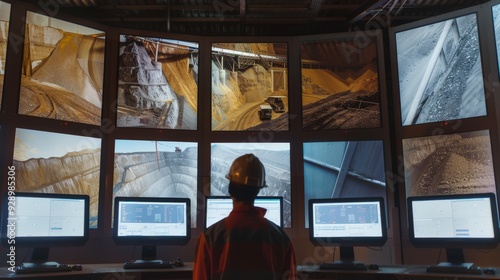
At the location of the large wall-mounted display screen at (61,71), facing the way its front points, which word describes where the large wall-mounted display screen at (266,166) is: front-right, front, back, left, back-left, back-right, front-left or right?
front-left

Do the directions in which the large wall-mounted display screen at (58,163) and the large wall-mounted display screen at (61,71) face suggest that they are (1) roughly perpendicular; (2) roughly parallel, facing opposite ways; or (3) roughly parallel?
roughly parallel

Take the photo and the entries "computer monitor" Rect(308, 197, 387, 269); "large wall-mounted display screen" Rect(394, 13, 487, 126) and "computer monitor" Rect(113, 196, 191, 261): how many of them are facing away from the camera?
0

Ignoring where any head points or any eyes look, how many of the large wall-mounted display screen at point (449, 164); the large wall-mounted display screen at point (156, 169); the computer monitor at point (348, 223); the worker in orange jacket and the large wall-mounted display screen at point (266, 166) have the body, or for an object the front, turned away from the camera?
1

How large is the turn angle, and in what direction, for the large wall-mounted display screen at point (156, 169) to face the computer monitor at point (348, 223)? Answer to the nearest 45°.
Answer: approximately 45° to its left

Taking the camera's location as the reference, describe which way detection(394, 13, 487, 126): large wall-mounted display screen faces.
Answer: facing the viewer and to the left of the viewer

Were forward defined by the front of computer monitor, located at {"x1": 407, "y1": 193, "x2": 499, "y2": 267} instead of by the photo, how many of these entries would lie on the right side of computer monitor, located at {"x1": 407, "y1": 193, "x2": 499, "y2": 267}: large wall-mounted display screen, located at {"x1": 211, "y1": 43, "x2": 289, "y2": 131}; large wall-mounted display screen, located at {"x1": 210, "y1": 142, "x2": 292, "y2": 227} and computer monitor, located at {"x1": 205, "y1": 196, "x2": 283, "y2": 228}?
3

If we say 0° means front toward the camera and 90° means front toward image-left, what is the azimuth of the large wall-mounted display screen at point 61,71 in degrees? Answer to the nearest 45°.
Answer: approximately 315°

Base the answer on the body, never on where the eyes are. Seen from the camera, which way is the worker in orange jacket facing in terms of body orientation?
away from the camera

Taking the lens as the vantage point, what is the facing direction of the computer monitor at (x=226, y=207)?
facing the viewer

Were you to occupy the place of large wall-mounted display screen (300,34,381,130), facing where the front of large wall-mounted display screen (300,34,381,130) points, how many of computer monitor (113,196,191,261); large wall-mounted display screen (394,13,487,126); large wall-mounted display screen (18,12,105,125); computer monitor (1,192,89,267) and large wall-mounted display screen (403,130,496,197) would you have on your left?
2

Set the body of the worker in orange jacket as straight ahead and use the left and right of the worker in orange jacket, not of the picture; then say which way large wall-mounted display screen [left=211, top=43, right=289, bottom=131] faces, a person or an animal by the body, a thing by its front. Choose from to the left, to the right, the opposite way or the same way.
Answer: the opposite way

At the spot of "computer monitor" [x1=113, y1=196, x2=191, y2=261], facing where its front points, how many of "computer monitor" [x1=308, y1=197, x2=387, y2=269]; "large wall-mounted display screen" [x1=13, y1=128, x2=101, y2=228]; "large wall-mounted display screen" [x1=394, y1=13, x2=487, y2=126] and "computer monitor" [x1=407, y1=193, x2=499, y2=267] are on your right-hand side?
1

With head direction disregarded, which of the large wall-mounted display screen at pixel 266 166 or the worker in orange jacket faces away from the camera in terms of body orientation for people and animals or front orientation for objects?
the worker in orange jacket

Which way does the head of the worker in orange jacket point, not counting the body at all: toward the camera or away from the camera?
away from the camera

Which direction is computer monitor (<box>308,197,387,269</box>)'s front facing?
toward the camera

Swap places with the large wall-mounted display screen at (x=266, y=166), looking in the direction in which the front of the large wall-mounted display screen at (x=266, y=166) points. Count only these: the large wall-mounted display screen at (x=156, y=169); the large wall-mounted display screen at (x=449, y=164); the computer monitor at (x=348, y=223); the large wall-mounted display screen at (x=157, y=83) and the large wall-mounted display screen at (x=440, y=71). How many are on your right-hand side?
2

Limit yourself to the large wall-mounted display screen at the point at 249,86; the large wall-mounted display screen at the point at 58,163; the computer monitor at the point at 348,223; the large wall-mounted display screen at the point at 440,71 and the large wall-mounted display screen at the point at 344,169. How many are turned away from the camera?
0

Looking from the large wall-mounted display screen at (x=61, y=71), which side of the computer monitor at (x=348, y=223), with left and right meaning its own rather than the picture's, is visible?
right
